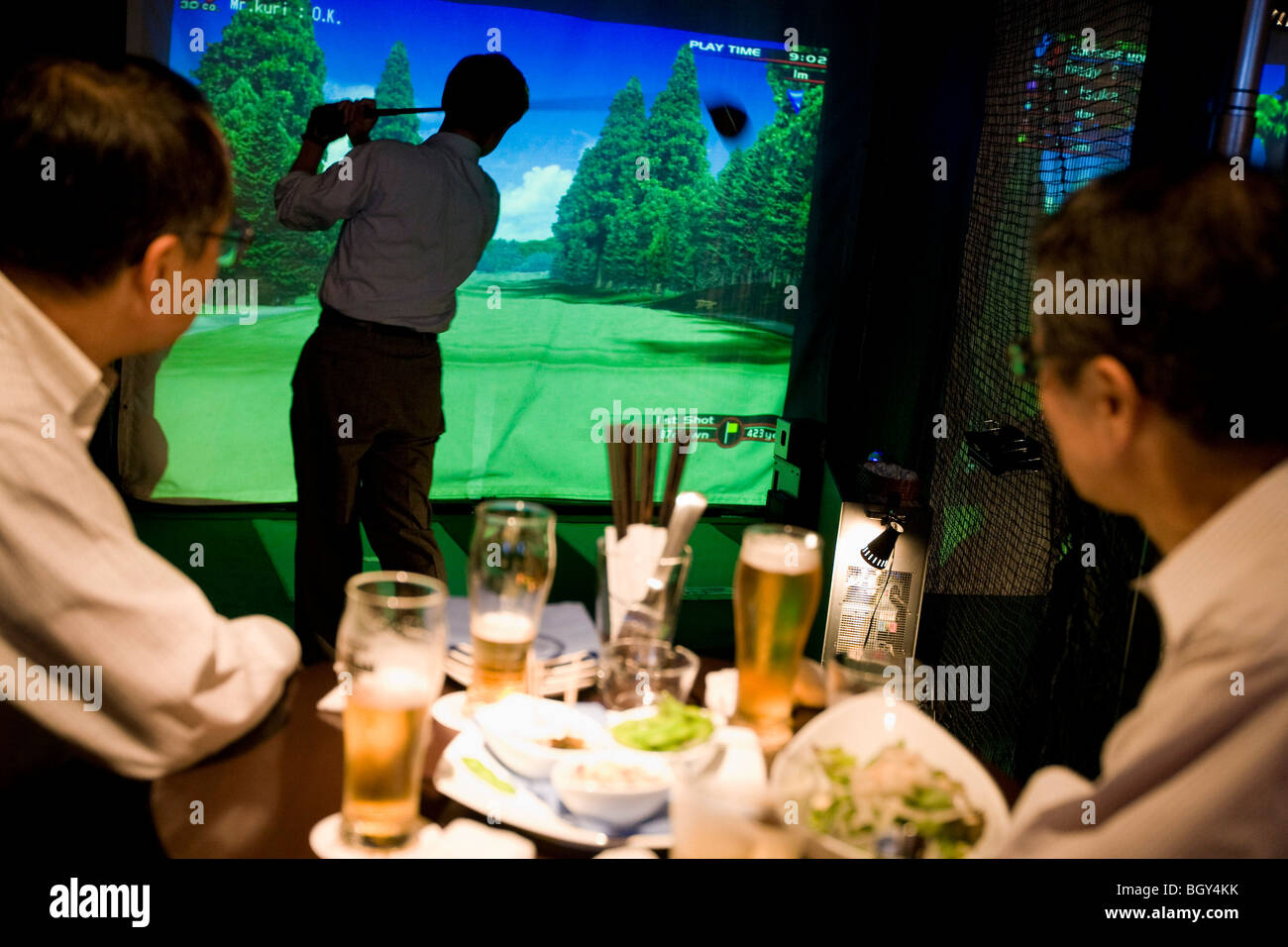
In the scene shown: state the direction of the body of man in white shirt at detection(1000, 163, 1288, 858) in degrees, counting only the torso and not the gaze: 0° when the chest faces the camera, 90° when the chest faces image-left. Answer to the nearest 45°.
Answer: approximately 135°

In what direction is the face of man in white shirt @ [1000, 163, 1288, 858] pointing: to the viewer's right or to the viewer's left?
to the viewer's left

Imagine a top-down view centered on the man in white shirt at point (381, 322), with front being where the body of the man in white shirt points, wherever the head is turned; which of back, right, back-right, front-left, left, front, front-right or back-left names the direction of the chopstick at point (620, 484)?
back

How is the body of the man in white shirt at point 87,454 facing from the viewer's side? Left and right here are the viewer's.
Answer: facing away from the viewer and to the right of the viewer

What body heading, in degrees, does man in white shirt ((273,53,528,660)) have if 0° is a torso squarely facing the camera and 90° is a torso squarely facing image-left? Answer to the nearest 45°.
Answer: approximately 180°

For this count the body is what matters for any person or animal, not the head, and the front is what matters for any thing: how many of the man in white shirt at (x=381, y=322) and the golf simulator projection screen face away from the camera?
1

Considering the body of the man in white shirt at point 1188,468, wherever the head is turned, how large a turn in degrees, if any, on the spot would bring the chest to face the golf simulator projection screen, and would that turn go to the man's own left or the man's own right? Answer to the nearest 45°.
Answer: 0° — they already face it

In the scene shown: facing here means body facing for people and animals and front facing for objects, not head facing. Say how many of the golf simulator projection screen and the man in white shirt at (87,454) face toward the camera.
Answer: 1

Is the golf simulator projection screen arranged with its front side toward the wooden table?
yes

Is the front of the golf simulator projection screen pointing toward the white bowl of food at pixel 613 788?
yes

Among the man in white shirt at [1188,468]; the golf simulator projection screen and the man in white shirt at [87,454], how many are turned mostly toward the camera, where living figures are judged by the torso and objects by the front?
1

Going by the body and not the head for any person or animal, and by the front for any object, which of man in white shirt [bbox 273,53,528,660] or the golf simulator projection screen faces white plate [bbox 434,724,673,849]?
the golf simulator projection screen

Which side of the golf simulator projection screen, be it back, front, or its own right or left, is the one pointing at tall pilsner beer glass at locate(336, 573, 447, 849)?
front

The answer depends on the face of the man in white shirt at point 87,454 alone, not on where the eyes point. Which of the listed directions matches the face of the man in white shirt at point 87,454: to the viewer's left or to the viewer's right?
to the viewer's right

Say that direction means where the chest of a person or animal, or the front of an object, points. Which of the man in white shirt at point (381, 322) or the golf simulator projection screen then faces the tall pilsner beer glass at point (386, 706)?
the golf simulator projection screen

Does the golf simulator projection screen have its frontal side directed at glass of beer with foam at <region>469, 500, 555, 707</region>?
yes
